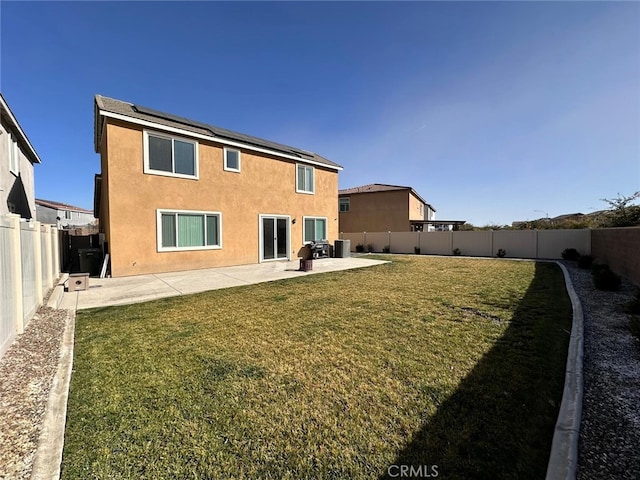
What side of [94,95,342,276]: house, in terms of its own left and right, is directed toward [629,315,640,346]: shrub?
back

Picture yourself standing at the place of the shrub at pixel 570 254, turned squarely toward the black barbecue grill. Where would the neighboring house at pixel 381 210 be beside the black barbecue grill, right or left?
right

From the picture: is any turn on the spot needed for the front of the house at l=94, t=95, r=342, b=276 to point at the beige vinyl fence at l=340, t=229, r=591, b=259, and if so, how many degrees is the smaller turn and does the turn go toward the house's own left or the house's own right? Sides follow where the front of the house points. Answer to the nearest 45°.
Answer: approximately 135° to the house's own right

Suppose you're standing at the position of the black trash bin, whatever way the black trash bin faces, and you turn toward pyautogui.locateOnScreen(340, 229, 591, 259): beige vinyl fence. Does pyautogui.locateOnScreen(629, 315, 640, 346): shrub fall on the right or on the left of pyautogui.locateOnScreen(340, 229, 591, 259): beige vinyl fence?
right

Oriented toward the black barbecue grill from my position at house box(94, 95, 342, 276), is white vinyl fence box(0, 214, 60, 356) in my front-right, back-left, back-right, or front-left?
back-right

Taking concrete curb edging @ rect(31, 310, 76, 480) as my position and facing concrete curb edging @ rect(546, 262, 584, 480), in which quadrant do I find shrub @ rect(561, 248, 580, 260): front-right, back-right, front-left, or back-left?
front-left

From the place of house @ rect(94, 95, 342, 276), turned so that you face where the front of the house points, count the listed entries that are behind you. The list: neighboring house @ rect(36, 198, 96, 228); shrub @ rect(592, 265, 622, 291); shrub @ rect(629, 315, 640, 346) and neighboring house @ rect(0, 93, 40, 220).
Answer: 2

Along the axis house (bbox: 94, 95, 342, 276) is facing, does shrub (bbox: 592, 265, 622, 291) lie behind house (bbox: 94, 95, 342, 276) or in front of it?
behind

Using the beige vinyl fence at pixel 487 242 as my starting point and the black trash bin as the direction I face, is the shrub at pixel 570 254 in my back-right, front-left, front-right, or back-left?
back-left

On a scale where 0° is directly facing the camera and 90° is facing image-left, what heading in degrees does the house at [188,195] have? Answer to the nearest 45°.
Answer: approximately 135°
